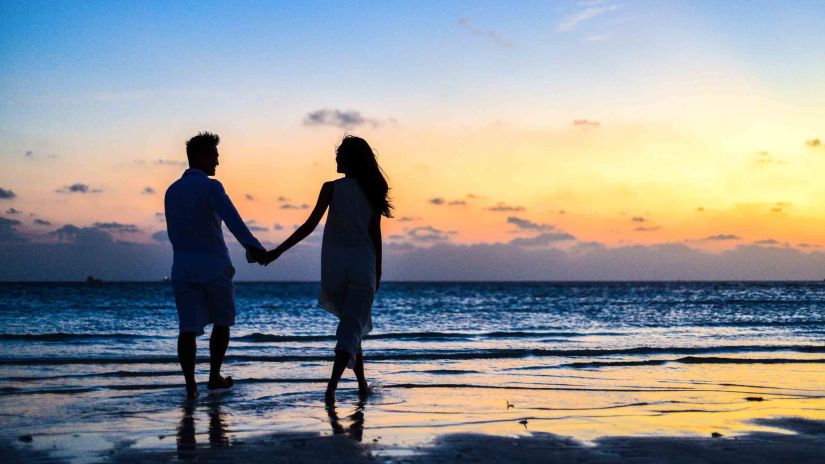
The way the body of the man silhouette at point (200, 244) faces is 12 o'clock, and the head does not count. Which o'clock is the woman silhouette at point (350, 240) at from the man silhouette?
The woman silhouette is roughly at 2 o'clock from the man silhouette.

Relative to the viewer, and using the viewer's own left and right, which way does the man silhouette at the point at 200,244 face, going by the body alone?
facing away from the viewer and to the right of the viewer
